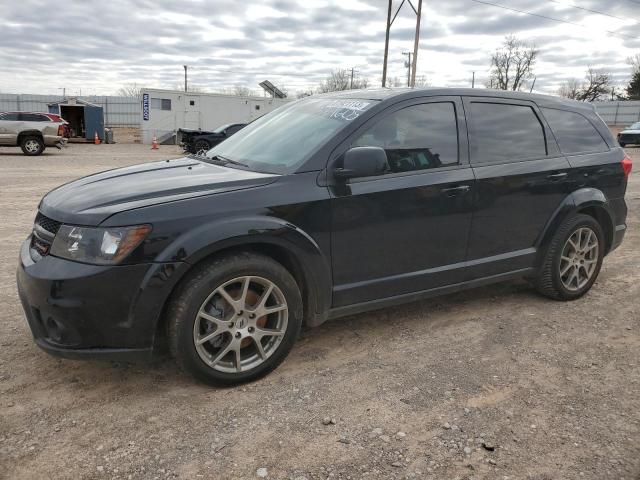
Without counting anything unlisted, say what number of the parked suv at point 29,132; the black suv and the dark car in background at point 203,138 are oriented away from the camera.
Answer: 0

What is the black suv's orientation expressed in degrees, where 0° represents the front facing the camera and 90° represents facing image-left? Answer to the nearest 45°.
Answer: approximately 45°

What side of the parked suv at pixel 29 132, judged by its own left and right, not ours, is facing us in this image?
left

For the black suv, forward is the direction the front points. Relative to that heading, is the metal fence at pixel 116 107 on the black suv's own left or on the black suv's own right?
on the black suv's own right

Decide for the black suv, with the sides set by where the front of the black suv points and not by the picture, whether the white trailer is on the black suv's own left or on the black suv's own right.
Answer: on the black suv's own right

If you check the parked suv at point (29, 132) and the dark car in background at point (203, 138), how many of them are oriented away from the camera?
0

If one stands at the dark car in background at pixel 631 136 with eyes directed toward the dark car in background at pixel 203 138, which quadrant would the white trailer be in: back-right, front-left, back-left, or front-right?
front-right

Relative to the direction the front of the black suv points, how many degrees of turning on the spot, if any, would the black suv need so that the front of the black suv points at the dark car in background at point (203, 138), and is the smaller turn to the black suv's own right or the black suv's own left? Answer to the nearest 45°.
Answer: approximately 135° to the black suv's own right
